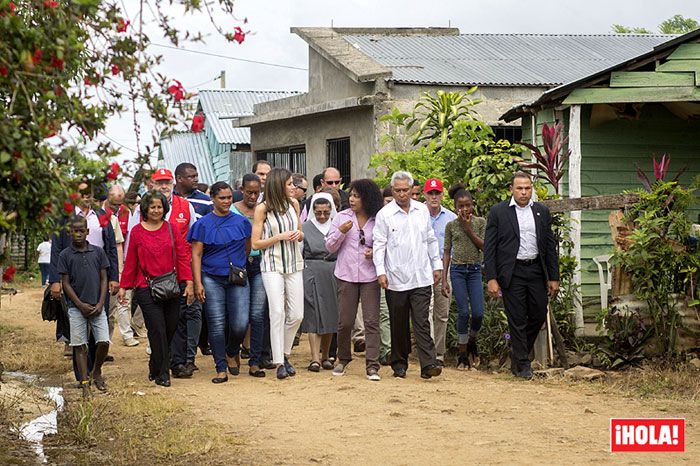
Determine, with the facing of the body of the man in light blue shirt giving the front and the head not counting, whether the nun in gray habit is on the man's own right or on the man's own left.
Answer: on the man's own right

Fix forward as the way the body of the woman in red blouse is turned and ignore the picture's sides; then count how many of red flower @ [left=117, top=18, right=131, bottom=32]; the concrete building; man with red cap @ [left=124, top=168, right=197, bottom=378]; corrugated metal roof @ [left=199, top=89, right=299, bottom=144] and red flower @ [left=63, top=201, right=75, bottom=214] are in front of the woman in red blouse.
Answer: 2

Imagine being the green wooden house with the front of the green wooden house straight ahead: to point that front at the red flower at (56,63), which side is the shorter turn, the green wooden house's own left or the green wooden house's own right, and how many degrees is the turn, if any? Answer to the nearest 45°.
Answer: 0° — it already faces it

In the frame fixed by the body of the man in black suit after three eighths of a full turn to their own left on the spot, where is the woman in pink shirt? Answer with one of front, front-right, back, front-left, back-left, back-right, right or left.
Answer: back-left

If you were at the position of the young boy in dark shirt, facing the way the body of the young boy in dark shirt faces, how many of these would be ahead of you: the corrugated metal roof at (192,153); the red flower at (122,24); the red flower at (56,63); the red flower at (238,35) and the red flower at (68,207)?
4

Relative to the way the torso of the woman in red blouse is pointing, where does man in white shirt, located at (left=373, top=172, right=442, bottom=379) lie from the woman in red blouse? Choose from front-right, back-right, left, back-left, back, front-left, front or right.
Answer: left

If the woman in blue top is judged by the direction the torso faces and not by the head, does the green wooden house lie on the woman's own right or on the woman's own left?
on the woman's own left

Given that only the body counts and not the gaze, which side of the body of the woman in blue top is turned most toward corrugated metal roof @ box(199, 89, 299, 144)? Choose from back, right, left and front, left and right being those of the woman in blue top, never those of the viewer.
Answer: back
